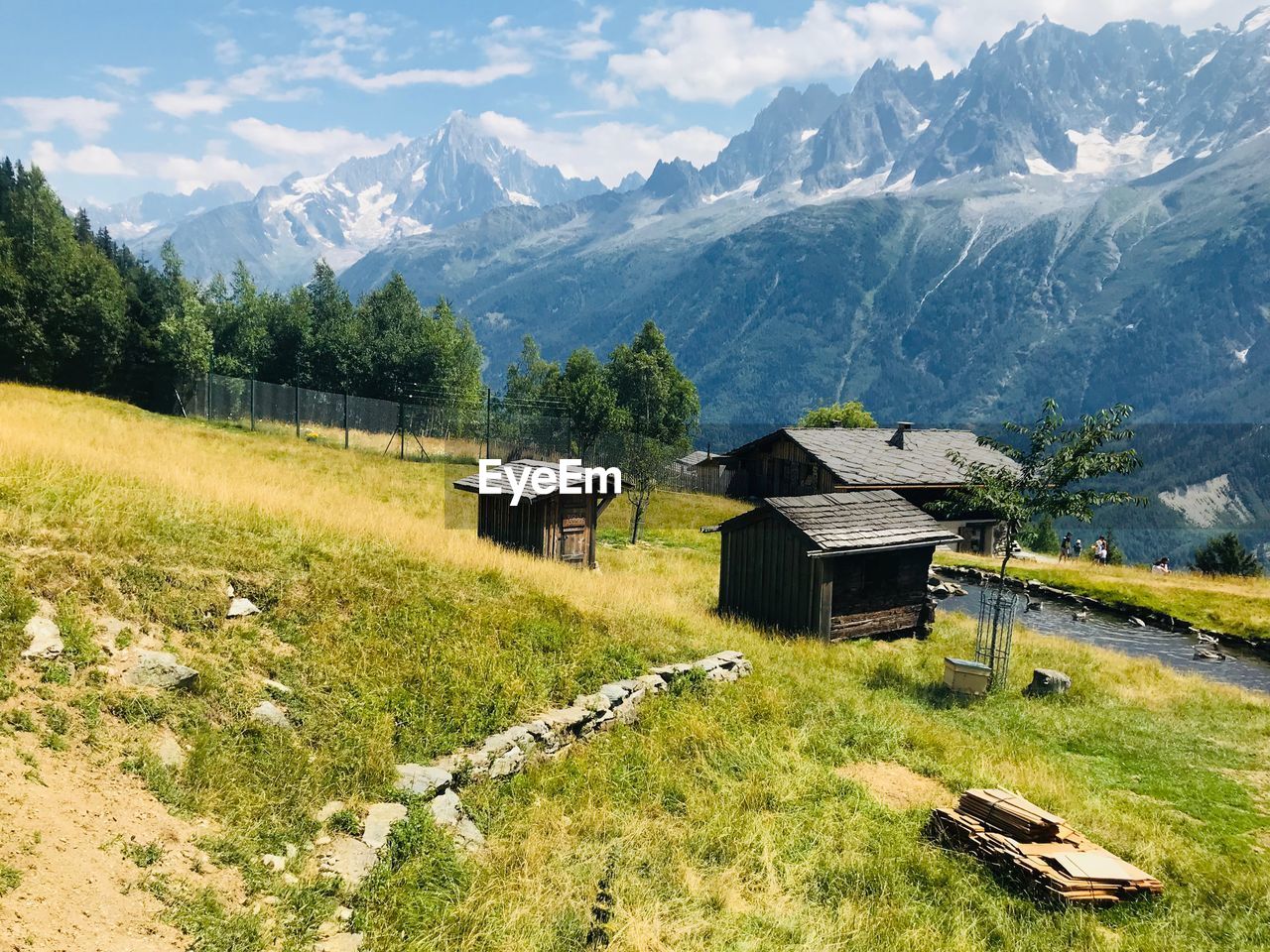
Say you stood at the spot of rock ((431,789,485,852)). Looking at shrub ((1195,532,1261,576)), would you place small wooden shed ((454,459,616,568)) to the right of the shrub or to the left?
left

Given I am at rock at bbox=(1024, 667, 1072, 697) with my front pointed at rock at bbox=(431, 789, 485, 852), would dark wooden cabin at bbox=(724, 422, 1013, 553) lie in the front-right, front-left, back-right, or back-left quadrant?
back-right

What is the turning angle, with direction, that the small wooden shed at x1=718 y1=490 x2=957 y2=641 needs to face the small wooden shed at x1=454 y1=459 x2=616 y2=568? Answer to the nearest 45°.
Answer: approximately 135° to its right

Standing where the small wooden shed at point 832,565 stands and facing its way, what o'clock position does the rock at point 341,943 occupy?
The rock is roughly at 2 o'clock from the small wooden shed.

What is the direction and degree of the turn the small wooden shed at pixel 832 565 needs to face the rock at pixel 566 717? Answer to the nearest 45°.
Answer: approximately 45° to its right

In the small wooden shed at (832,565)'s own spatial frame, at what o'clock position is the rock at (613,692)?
The rock is roughly at 2 o'clock from the small wooden shed.

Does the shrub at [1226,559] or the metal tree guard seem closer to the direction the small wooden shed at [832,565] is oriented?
the metal tree guard

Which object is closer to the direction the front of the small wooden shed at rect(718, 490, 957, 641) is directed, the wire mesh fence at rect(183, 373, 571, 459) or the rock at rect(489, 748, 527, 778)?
the rock

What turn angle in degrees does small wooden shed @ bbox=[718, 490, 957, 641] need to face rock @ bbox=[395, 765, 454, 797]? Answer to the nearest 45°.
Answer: approximately 45° to its right

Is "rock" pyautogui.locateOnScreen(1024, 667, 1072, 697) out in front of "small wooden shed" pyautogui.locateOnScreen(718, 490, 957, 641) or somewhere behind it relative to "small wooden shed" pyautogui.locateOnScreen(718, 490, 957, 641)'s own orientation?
in front

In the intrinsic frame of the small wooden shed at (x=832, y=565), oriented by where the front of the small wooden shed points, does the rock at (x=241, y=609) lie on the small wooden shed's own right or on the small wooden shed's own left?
on the small wooden shed's own right

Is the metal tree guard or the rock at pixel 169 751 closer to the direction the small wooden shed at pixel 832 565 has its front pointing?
the metal tree guard

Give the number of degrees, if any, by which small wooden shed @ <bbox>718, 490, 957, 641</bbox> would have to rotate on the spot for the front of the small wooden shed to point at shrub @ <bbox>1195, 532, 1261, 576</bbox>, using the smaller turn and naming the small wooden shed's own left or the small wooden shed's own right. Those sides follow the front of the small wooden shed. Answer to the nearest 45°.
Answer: approximately 90° to the small wooden shed's own left

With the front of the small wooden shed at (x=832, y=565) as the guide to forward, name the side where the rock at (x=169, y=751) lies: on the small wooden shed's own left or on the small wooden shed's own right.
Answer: on the small wooden shed's own right
